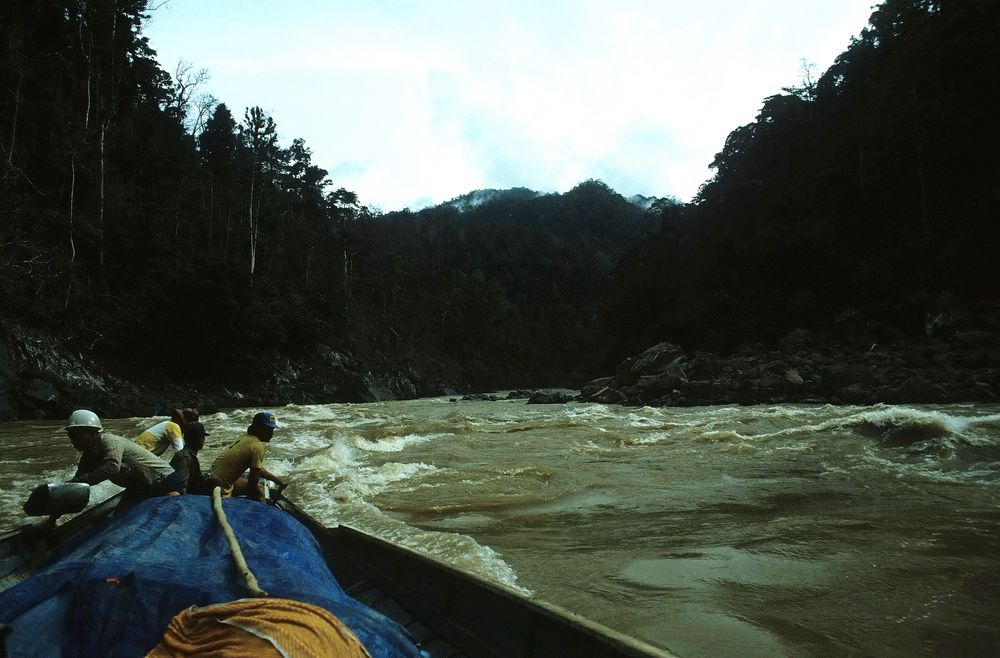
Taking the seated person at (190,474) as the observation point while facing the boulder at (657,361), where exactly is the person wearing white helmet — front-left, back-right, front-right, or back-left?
back-left

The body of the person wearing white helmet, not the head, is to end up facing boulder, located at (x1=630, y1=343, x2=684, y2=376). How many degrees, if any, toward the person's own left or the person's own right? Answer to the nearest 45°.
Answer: approximately 135° to the person's own right

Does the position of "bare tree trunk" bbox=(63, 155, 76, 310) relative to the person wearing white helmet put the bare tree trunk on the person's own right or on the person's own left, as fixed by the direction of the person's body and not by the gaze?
on the person's own right

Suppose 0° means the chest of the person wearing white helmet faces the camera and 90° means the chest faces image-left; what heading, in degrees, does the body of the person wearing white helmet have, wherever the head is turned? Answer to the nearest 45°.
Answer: approximately 90°

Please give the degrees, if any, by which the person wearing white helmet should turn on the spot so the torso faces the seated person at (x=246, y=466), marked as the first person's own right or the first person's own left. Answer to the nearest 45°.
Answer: approximately 180°

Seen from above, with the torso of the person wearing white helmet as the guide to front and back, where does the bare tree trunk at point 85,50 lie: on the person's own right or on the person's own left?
on the person's own right
